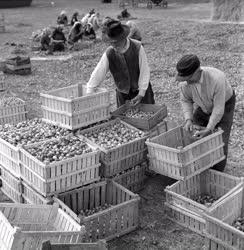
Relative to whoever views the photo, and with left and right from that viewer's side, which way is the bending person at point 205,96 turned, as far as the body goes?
facing the viewer and to the left of the viewer

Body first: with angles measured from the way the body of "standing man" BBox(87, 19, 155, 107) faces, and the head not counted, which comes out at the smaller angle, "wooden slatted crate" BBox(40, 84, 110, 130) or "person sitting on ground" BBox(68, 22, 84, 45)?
the wooden slatted crate

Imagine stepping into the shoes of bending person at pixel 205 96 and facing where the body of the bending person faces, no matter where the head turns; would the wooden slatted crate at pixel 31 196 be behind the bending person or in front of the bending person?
in front

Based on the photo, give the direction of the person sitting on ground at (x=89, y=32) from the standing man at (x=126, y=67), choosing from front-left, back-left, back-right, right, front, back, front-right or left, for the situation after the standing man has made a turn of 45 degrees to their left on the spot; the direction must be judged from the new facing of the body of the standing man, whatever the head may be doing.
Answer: back-left

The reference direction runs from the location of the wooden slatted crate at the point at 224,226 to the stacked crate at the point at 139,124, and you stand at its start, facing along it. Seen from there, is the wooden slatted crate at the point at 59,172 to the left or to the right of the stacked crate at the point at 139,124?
left

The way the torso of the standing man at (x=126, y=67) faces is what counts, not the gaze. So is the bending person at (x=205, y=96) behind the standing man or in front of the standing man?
in front

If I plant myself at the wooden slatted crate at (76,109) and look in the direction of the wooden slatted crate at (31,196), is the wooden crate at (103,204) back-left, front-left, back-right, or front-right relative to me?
front-left

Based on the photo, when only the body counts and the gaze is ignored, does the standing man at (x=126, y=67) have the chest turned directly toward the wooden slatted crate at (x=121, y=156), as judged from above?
yes

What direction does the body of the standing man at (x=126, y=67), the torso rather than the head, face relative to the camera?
toward the camera

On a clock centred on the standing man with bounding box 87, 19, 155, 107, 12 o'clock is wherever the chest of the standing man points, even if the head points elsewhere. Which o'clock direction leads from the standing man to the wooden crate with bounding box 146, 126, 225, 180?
The wooden crate is roughly at 11 o'clock from the standing man.

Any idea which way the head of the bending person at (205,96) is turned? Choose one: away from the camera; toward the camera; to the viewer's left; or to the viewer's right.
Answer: to the viewer's left

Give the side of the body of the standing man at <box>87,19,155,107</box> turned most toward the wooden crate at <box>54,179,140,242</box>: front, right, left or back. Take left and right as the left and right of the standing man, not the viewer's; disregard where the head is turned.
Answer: front

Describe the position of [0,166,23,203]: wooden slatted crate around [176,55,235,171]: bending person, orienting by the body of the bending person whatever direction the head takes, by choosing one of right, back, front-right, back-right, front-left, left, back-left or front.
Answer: front-right

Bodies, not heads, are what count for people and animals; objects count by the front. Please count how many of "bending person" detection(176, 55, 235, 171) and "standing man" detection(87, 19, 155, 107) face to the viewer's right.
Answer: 0
